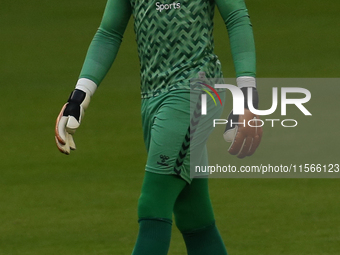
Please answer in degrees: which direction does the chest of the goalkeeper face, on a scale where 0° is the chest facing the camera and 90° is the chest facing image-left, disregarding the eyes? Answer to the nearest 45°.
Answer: approximately 45°
